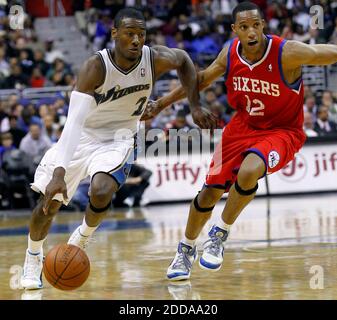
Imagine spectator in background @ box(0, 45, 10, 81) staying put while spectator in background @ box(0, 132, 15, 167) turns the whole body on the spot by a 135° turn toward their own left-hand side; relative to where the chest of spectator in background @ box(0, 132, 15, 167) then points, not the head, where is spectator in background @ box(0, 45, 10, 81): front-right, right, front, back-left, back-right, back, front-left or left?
front-left

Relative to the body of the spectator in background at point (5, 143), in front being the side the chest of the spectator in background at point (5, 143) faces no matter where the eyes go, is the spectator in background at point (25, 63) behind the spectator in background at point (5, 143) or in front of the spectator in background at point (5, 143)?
behind

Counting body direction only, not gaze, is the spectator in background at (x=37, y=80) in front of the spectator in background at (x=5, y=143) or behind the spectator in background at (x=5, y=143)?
behind

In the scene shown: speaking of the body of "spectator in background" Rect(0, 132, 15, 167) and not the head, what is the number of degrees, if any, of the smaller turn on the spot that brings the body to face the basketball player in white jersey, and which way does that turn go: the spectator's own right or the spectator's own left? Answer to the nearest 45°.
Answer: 0° — they already face them

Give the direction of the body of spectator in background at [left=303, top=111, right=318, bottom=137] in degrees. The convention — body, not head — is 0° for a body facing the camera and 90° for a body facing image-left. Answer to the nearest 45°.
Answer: approximately 0°

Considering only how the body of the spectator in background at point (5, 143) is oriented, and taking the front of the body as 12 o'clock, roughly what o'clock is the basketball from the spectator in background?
The basketball is roughly at 12 o'clock from the spectator in background.

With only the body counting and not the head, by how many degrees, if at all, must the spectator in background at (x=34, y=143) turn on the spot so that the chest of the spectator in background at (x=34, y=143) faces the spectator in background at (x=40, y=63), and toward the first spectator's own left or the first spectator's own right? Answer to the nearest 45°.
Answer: approximately 180°

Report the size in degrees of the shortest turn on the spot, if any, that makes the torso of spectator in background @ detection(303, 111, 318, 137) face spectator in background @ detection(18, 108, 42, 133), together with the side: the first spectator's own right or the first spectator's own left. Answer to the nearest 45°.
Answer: approximately 90° to the first spectator's own right

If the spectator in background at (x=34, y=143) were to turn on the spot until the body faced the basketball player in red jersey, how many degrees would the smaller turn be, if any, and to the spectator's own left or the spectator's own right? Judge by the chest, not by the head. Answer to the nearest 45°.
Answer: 0° — they already face them

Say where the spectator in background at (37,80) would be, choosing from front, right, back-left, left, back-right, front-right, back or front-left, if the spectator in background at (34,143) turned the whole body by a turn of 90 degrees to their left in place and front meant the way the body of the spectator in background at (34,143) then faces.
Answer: left

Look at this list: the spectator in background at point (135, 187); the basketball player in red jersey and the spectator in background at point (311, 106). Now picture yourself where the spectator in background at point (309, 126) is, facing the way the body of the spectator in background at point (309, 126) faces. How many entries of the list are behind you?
1
